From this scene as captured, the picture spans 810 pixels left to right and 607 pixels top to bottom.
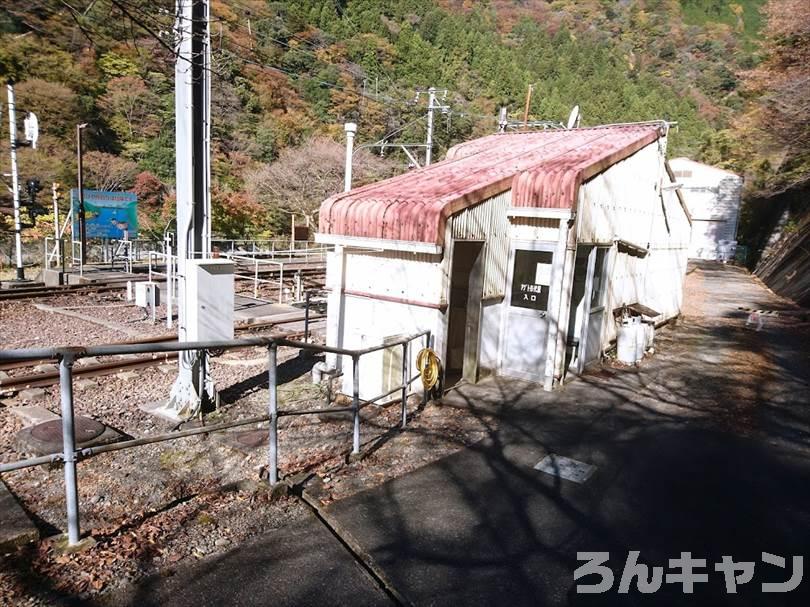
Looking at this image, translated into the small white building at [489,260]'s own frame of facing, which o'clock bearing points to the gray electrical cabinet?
The gray electrical cabinet is roughly at 2 o'clock from the small white building.

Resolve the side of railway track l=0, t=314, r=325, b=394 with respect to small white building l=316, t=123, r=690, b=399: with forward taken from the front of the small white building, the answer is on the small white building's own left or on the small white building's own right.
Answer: on the small white building's own right

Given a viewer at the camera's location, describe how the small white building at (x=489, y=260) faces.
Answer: facing the viewer

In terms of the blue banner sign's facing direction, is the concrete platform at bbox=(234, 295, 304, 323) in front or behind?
in front

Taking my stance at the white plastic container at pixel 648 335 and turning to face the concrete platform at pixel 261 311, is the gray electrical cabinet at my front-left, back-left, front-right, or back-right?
front-left

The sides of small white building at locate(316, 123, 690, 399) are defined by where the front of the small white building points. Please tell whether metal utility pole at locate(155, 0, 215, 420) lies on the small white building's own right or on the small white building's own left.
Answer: on the small white building's own right

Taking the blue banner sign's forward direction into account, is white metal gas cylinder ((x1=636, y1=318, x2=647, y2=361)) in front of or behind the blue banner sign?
in front

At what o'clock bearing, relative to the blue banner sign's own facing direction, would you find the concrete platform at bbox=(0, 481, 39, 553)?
The concrete platform is roughly at 12 o'clock from the blue banner sign.

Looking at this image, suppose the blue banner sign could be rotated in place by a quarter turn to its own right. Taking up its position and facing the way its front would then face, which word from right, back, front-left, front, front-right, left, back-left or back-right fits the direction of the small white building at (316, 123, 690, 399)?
left

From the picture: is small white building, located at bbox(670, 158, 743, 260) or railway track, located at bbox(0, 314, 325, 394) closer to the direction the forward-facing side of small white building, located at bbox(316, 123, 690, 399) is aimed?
the railway track

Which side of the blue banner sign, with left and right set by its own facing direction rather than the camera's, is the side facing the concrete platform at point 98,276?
front

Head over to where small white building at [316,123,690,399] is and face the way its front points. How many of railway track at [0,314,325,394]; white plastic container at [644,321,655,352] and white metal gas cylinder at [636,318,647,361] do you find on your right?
1

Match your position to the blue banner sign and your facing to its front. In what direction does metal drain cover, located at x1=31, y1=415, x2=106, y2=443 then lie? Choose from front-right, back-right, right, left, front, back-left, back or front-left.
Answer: front

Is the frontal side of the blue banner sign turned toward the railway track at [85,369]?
yes

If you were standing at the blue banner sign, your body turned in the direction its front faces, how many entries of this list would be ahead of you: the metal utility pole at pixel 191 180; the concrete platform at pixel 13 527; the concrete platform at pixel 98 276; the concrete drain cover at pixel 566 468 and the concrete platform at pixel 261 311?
5

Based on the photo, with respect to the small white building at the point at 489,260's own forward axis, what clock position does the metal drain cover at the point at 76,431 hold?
The metal drain cover is roughly at 2 o'clock from the small white building.
